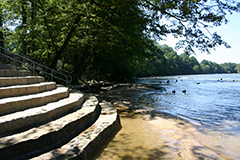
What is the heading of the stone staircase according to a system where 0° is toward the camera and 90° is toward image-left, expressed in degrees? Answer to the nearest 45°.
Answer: approximately 315°
